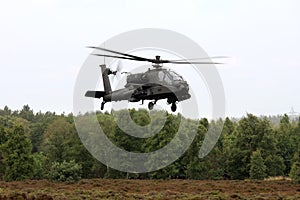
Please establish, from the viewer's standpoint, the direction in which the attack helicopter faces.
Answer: facing the viewer and to the right of the viewer
